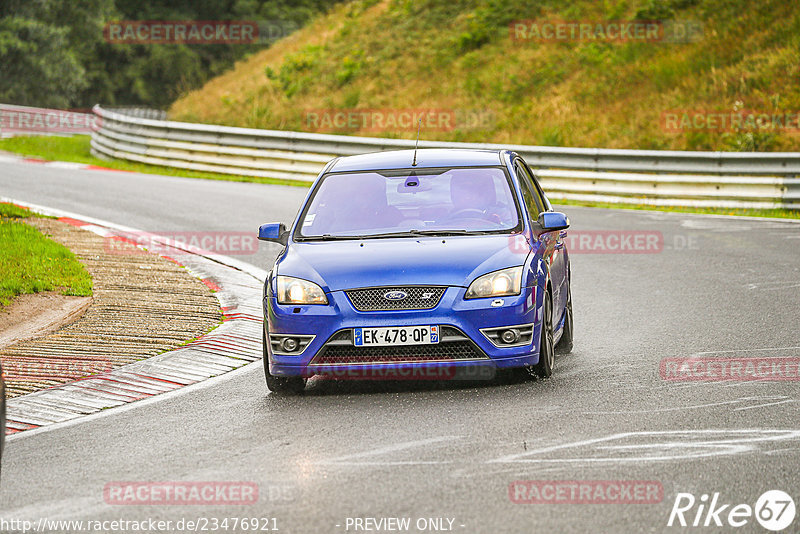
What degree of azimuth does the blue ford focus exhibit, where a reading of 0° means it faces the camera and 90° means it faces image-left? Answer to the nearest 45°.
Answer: approximately 0°

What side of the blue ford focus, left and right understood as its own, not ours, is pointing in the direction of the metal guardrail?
back
